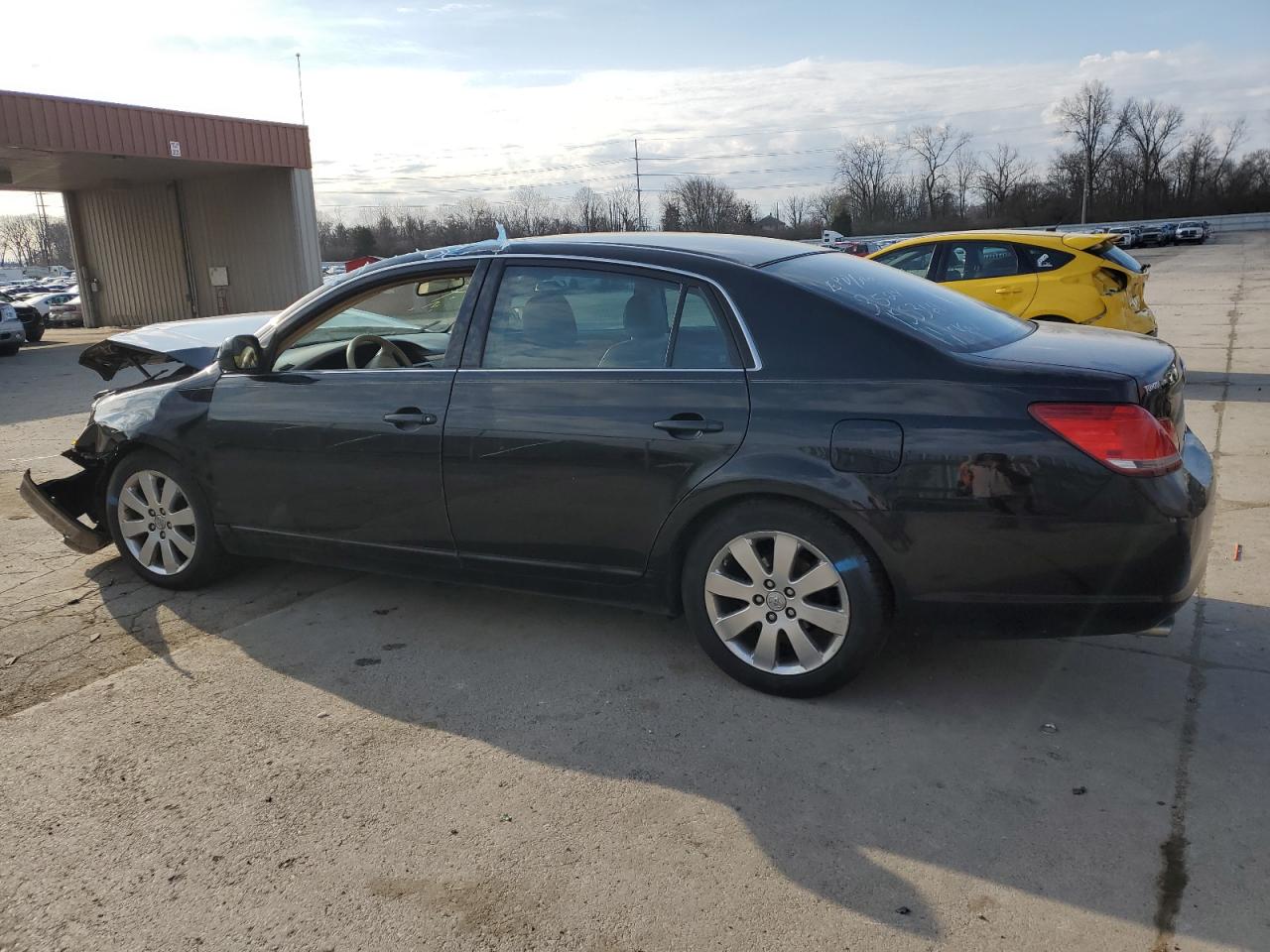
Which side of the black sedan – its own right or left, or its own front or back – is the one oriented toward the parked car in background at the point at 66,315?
front

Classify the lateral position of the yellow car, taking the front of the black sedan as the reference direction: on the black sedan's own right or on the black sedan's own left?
on the black sedan's own right

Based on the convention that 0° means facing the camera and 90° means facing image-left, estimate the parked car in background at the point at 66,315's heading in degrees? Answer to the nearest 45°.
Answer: approximately 45°

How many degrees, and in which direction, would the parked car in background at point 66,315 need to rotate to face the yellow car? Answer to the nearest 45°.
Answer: approximately 45° to its left

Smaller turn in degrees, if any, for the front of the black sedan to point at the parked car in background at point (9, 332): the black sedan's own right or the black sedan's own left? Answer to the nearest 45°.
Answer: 0° — it already faces it

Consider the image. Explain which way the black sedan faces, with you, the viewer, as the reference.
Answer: facing away from the viewer and to the left of the viewer

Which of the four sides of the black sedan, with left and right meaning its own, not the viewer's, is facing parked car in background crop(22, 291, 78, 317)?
front
